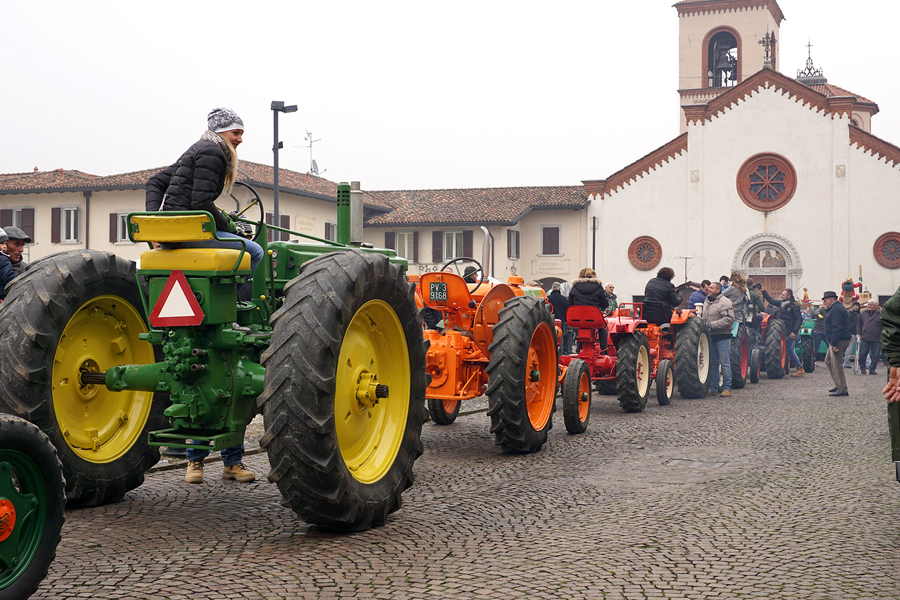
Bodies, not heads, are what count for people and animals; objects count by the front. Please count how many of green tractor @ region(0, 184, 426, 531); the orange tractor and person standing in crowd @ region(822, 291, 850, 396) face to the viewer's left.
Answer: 1

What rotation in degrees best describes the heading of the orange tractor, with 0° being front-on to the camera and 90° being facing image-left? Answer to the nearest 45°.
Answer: approximately 225°

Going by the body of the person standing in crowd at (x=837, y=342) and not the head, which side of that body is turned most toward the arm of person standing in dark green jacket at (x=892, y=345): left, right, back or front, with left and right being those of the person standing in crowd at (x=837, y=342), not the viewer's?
left

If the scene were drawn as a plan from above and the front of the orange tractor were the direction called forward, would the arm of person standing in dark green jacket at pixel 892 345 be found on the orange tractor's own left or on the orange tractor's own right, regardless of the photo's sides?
on the orange tractor's own right

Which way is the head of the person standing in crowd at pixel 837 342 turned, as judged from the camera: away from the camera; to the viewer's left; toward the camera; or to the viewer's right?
to the viewer's left

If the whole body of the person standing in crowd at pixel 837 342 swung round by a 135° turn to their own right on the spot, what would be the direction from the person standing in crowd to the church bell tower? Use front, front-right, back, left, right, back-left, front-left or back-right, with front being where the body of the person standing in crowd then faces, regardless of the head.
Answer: front-left

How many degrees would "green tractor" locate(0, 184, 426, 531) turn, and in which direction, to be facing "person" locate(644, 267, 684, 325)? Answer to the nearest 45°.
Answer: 0° — it already faces them

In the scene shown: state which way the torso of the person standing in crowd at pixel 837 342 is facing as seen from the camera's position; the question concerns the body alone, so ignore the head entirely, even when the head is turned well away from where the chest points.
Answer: to the viewer's left

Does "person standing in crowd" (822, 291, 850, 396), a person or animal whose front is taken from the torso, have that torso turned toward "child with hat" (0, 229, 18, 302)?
no

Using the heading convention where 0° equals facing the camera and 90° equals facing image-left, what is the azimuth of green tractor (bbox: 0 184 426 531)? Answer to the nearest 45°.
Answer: approximately 225°
